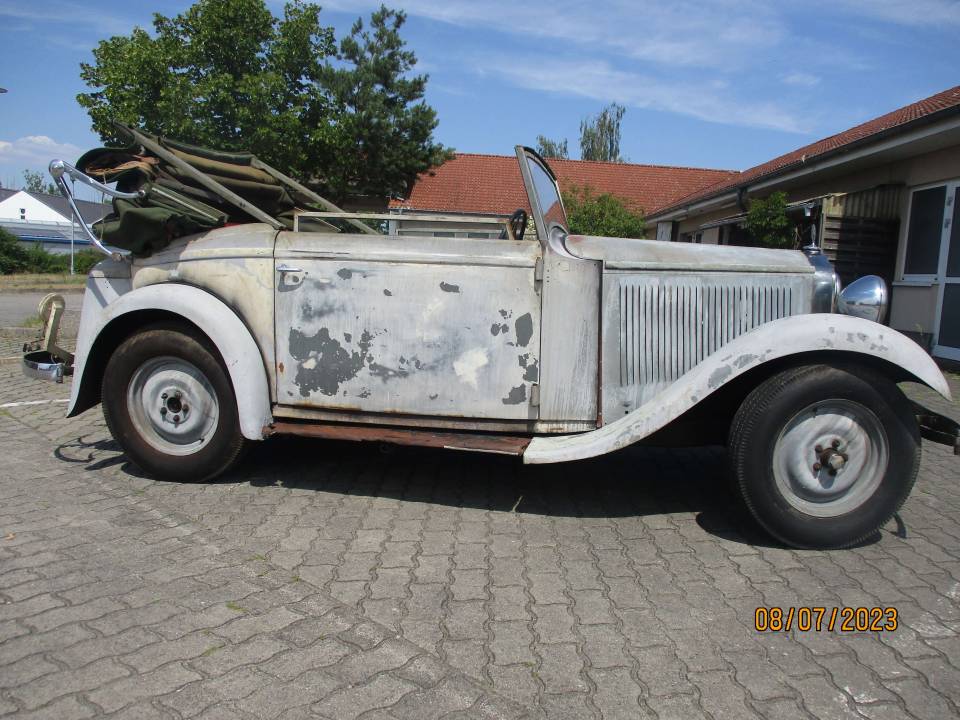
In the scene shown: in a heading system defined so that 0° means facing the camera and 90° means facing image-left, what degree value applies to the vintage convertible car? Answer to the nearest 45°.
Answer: approximately 270°

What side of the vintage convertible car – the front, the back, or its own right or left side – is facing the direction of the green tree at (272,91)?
left
